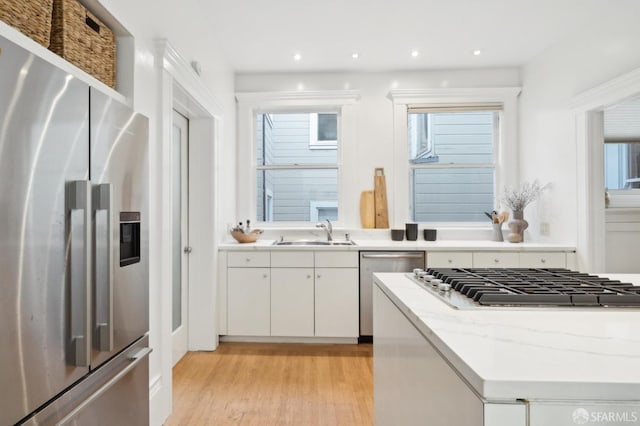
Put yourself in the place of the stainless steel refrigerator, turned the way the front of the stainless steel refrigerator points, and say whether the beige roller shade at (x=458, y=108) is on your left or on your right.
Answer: on your left

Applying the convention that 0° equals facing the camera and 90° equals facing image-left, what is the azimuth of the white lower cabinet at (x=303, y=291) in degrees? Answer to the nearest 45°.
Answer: approximately 0°

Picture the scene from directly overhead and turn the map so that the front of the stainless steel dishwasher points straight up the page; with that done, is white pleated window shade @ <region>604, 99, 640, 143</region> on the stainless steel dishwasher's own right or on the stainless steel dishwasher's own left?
on the stainless steel dishwasher's own left

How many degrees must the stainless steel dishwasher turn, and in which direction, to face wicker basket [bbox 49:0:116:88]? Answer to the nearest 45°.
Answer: approximately 45° to its right

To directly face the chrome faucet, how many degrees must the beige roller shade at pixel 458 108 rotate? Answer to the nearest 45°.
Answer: approximately 45° to its right

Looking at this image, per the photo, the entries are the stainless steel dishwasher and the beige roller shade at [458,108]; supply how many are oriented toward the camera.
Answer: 2

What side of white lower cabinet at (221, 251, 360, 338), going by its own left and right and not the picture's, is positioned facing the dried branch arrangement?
left

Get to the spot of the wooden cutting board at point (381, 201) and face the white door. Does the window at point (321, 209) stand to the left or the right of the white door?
right

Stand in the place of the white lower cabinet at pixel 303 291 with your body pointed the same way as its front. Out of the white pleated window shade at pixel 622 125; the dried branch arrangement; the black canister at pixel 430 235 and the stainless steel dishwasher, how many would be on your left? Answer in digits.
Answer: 4

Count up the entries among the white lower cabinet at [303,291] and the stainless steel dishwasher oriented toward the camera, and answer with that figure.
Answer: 2

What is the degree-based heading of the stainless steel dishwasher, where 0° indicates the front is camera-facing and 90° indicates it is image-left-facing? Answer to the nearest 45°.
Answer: approximately 0°

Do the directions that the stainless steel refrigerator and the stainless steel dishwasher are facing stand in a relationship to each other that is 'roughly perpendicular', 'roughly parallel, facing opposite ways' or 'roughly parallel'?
roughly perpendicular
